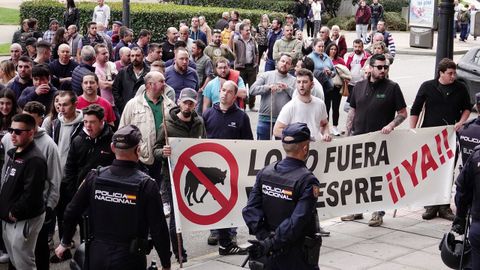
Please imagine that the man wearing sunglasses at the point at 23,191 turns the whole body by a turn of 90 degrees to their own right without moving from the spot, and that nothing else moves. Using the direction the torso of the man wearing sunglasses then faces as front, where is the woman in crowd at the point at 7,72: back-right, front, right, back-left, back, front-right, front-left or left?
front-right

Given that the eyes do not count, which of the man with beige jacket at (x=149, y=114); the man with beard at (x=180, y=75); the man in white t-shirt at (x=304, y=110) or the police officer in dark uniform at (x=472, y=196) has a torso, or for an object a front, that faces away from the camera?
the police officer in dark uniform

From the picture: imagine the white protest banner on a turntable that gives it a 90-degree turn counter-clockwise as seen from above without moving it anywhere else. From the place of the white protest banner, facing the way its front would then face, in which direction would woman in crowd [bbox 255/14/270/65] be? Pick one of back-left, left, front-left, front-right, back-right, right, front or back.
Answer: left

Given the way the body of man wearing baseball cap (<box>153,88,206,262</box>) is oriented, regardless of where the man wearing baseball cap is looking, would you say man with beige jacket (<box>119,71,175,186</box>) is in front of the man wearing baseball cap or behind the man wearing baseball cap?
behind

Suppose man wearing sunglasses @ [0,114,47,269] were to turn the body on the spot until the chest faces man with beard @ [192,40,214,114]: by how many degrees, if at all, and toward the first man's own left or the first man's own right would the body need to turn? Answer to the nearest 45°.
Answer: approximately 180°

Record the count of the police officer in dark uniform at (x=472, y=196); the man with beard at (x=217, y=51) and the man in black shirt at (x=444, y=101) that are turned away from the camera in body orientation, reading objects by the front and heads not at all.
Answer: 1

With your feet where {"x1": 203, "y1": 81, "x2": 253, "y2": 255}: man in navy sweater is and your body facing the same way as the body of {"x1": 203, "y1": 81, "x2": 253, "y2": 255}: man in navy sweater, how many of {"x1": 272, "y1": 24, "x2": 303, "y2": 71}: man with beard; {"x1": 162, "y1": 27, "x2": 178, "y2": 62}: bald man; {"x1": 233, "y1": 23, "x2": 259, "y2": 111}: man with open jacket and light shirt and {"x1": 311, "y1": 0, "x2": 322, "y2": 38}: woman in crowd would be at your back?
4

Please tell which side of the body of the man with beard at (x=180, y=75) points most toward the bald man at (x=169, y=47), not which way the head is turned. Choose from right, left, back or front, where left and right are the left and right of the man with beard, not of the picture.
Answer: back

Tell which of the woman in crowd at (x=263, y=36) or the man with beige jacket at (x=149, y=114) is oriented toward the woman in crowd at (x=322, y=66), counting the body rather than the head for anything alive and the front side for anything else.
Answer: the woman in crowd at (x=263, y=36)

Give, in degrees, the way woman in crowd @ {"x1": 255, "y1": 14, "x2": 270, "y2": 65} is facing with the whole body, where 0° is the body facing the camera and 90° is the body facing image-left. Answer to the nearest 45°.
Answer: approximately 0°

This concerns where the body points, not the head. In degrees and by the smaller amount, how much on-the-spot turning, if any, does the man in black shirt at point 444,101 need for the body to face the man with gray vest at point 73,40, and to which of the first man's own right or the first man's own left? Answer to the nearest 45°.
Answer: approximately 135° to the first man's own right

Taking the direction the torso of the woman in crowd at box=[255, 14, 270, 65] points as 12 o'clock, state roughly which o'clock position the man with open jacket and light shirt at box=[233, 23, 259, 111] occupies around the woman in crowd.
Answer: The man with open jacket and light shirt is roughly at 12 o'clock from the woman in crowd.

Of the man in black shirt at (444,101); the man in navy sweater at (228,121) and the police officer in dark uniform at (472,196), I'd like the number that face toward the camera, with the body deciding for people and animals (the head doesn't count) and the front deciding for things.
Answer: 2
